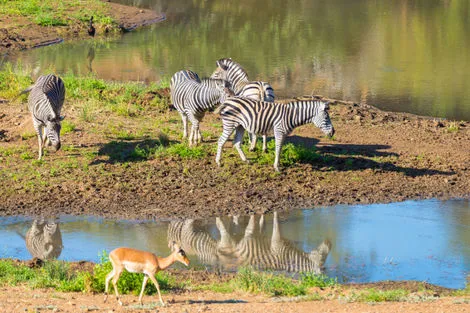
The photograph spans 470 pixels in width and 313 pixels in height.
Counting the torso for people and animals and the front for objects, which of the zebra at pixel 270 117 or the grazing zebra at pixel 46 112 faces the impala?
the grazing zebra

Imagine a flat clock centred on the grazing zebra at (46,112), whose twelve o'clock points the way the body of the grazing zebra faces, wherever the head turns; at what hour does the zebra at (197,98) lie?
The zebra is roughly at 9 o'clock from the grazing zebra.

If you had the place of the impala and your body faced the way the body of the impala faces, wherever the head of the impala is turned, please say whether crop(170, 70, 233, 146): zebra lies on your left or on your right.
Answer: on your left

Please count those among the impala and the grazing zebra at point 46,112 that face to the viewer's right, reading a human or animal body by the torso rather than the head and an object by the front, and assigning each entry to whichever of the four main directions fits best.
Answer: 1

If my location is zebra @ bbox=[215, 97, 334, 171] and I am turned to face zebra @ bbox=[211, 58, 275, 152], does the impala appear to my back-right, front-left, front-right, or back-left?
back-left

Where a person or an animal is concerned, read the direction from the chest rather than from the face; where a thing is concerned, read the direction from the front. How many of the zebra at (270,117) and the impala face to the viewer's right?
2

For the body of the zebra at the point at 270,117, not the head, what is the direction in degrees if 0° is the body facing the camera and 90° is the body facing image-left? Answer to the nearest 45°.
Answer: approximately 270°

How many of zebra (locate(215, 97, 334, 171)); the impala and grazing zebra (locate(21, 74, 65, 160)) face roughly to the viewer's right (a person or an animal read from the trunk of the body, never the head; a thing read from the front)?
2

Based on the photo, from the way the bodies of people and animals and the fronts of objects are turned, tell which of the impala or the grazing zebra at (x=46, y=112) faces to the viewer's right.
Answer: the impala

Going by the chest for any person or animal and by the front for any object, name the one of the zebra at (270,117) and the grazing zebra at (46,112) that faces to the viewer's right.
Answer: the zebra

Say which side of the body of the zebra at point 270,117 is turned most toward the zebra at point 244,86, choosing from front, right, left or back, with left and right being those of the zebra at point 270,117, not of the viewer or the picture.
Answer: left

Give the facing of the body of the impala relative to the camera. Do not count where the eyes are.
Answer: to the viewer's right

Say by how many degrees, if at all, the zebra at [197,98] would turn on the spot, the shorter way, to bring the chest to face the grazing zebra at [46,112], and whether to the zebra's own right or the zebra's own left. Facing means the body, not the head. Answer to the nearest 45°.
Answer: approximately 135° to the zebra's own right

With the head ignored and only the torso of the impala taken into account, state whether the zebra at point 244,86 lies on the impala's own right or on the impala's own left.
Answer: on the impala's own left
